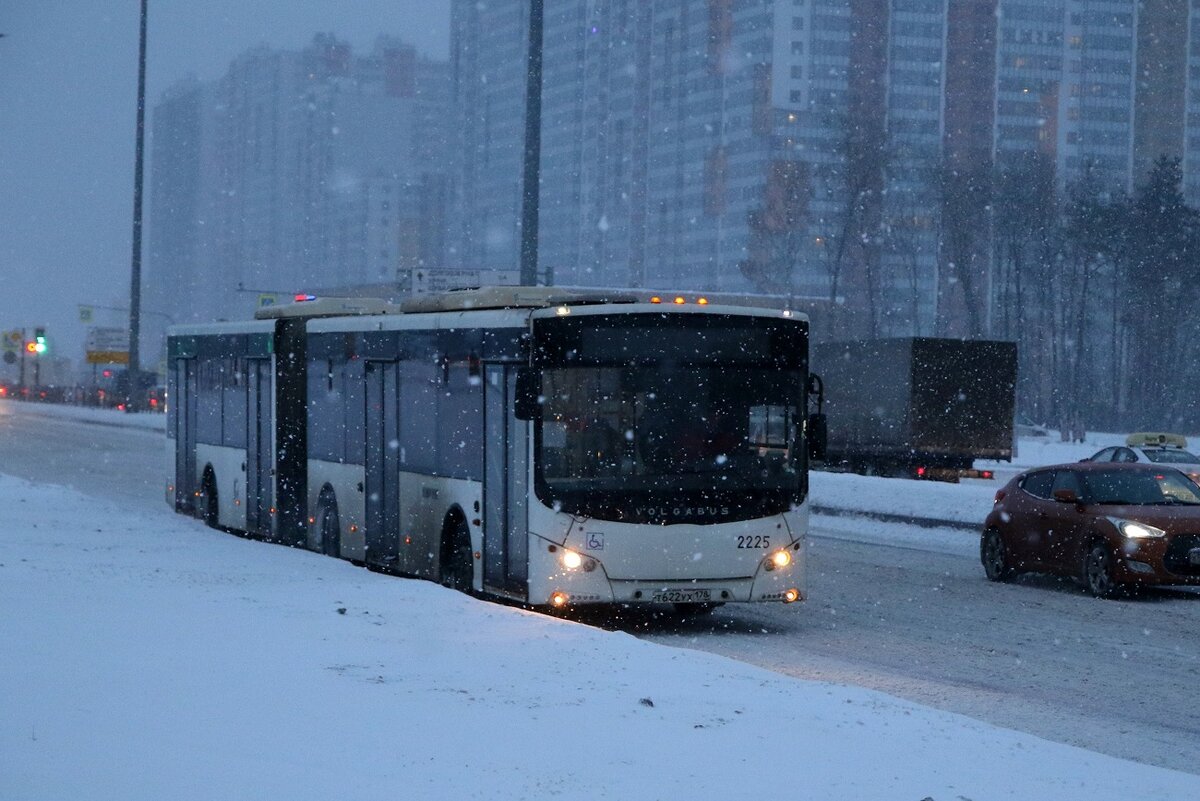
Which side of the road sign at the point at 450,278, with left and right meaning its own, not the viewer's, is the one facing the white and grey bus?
front

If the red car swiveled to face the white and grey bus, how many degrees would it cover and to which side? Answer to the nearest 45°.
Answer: approximately 90° to its right

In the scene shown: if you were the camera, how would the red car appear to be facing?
facing the viewer and to the right of the viewer

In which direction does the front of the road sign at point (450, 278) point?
toward the camera

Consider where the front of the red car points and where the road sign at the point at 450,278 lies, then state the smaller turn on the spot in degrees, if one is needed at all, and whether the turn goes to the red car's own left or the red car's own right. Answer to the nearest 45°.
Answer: approximately 180°

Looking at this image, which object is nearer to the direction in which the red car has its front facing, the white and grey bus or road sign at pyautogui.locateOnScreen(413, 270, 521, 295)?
the white and grey bus
